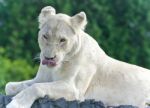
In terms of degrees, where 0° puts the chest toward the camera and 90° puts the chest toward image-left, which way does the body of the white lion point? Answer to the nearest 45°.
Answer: approximately 45°
